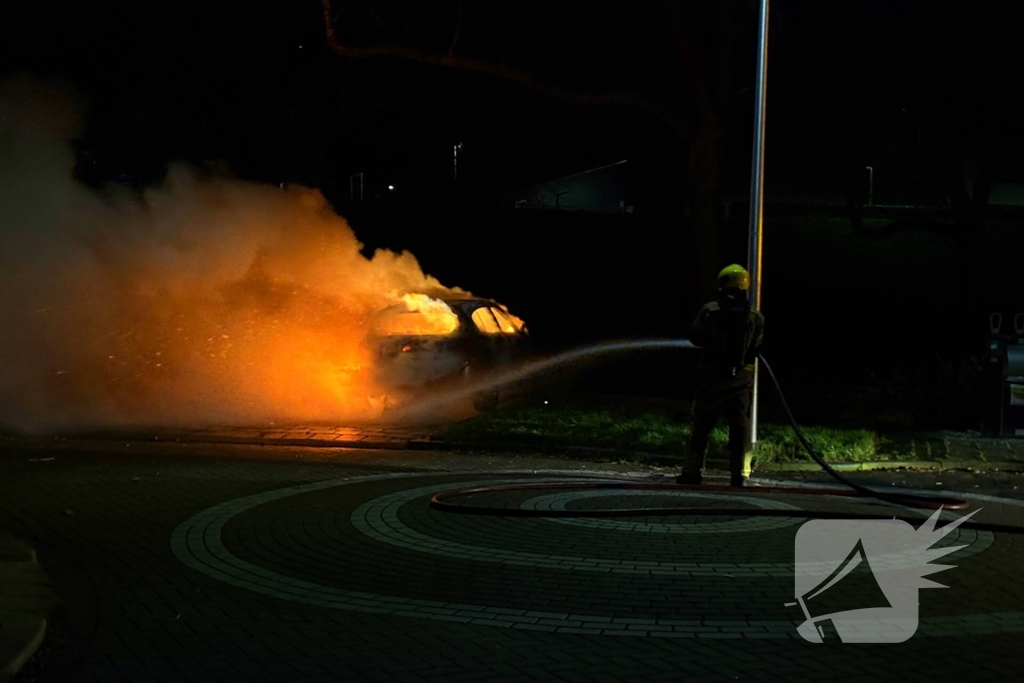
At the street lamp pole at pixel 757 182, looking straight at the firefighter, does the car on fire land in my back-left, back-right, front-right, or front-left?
back-right

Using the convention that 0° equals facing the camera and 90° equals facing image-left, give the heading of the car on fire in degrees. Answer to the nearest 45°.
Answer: approximately 225°
